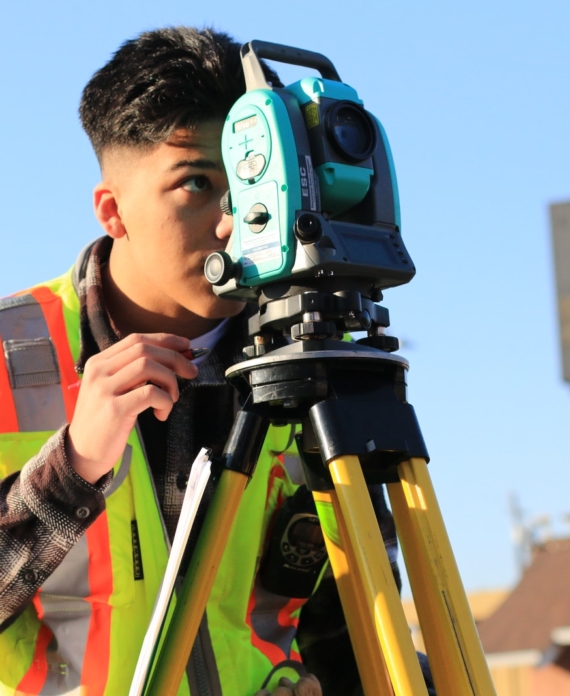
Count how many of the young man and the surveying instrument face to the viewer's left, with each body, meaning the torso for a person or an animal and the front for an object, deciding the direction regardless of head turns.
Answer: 0

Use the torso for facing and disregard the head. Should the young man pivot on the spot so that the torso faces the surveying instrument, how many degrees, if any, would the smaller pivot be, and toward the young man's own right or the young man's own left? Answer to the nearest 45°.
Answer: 0° — they already face it

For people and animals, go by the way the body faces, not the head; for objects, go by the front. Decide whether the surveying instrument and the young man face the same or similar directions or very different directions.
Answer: same or similar directions

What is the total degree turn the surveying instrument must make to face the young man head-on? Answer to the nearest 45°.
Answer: approximately 180°

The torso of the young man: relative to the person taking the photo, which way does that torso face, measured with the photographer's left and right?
facing the viewer and to the right of the viewer
